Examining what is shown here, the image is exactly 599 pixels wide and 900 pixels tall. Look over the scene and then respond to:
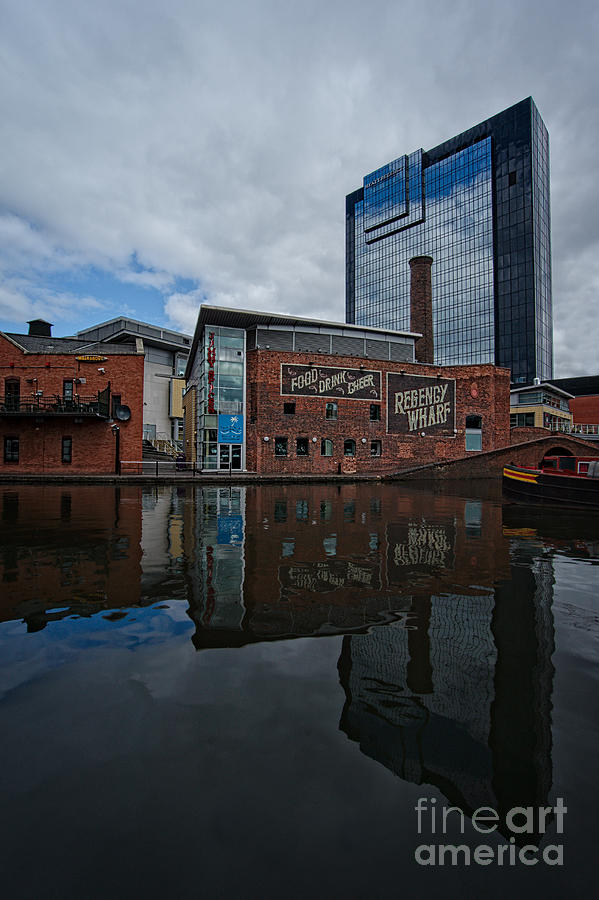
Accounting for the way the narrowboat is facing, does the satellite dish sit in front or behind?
in front

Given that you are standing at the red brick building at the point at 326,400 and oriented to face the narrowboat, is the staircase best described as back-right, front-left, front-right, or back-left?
back-right

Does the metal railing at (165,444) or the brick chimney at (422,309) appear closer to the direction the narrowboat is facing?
the metal railing

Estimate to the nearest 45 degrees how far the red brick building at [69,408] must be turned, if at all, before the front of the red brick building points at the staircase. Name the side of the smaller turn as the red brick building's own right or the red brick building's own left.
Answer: approximately 135° to the red brick building's own left

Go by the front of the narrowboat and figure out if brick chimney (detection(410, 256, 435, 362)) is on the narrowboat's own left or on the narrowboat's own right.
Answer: on the narrowboat's own right

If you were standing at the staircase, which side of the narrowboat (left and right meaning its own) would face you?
front

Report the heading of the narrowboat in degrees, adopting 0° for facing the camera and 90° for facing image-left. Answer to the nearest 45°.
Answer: approximately 90°

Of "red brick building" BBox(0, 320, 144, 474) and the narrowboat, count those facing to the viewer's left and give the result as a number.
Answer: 1

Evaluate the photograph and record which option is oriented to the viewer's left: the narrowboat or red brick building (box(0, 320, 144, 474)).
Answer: the narrowboat

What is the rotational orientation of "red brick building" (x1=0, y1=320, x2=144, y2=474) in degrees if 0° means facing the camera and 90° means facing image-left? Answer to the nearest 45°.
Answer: approximately 0°

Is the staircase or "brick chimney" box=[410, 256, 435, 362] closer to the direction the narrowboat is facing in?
the staircase

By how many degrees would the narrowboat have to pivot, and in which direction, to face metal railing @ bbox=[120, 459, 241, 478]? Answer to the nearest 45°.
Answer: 0° — it already faces it

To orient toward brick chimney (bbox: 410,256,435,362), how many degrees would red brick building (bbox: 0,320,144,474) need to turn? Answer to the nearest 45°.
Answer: approximately 90° to its left

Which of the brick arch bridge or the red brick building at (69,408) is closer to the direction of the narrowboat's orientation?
the red brick building

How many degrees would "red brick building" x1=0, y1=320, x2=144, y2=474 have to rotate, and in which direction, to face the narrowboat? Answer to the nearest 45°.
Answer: approximately 45° to its left
